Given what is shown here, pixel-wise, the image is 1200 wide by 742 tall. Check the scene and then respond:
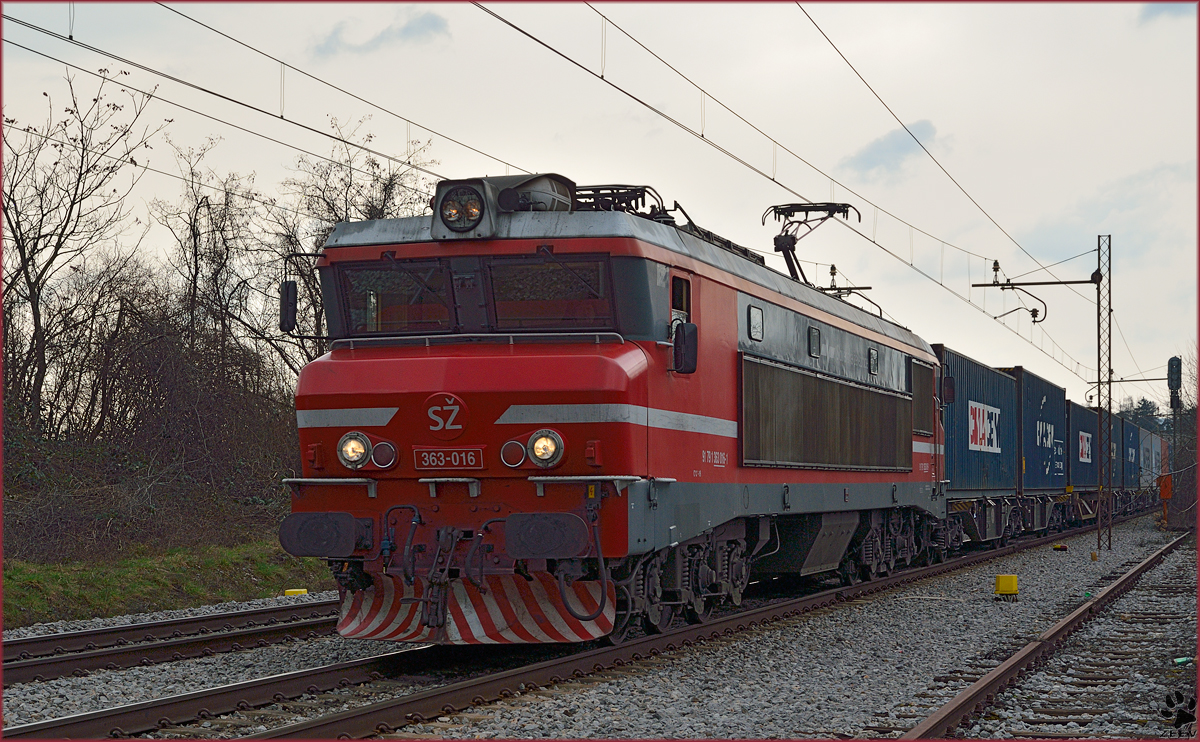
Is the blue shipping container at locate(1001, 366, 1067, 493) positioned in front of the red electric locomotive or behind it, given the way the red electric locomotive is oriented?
behind

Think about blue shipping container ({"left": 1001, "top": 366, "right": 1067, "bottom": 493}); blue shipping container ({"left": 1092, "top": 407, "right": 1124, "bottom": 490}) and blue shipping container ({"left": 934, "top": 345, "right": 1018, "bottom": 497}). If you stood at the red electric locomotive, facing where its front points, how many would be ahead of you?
0

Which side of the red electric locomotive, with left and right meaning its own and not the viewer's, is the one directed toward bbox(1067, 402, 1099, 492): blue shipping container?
back

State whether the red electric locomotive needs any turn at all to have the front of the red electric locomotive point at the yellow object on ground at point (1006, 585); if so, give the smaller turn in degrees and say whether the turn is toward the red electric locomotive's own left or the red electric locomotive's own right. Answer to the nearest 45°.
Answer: approximately 180°

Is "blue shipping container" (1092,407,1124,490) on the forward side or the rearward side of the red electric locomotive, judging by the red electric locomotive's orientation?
on the rearward side
